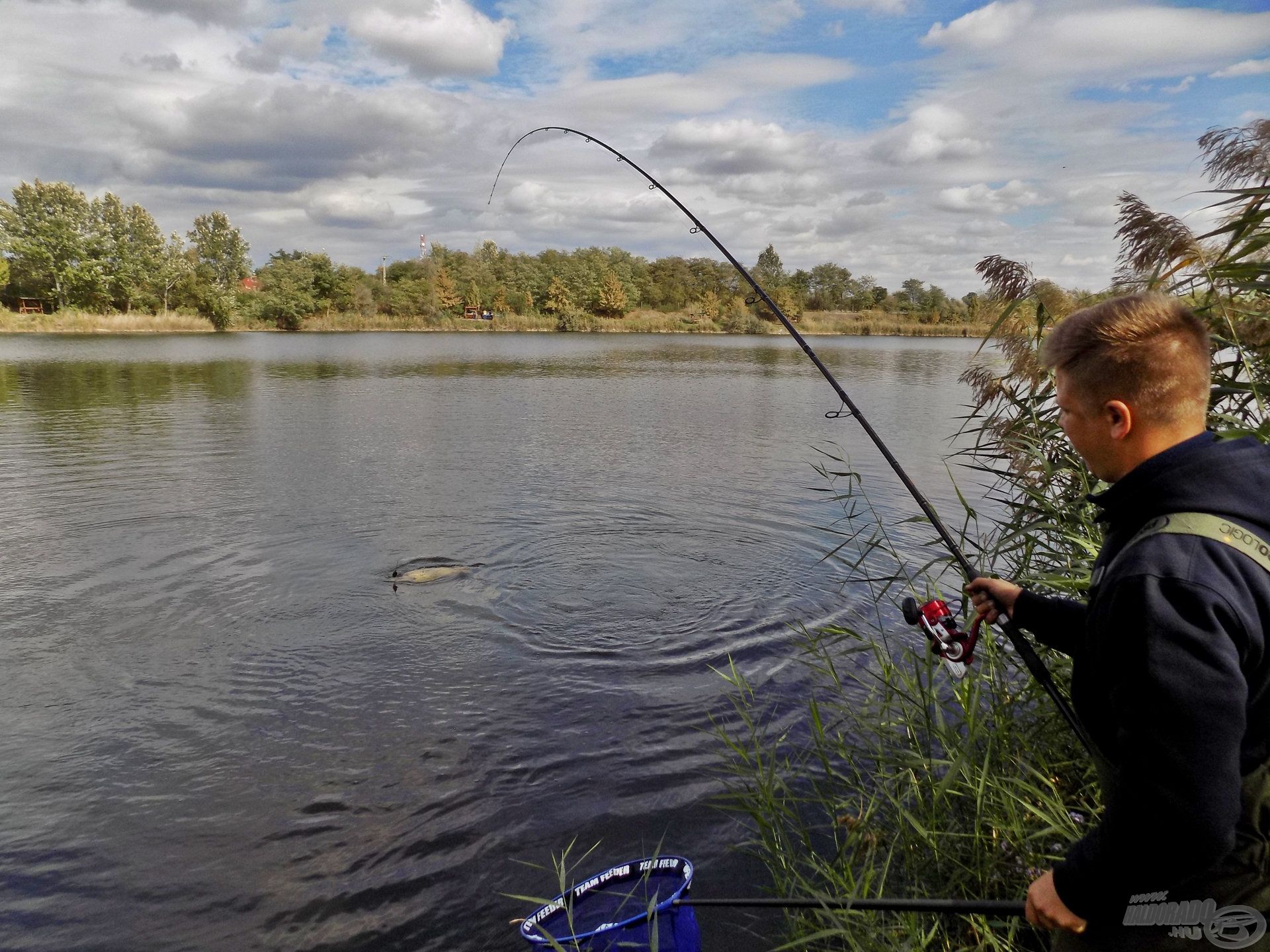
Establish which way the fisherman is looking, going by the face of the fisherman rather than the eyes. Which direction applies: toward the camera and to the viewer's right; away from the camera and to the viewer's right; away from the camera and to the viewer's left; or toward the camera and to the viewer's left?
away from the camera and to the viewer's left

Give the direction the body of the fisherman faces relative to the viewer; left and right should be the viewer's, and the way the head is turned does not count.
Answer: facing away from the viewer and to the left of the viewer

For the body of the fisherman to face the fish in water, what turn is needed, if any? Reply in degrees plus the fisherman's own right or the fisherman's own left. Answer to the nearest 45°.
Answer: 0° — they already face it
